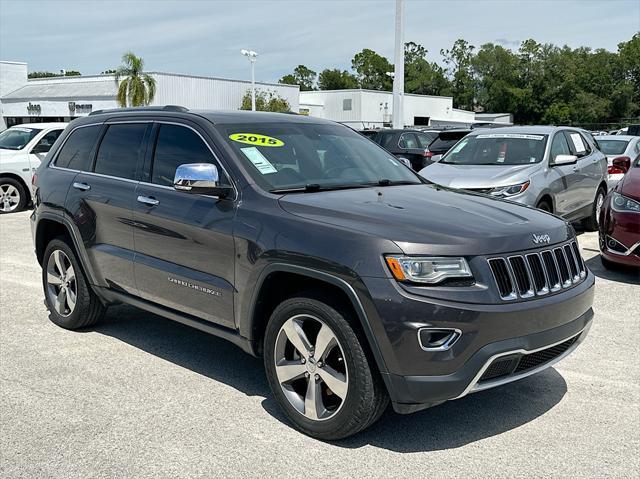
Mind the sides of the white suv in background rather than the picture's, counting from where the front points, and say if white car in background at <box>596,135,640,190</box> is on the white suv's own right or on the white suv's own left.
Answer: on the white suv's own left

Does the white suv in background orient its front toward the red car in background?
no

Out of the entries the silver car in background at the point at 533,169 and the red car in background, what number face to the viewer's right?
0

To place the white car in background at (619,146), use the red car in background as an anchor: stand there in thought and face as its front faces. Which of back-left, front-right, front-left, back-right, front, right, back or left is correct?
back-right

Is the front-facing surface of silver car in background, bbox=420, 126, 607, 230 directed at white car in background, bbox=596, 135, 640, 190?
no

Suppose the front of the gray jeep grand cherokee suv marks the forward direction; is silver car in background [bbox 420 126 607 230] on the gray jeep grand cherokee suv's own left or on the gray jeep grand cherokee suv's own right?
on the gray jeep grand cherokee suv's own left

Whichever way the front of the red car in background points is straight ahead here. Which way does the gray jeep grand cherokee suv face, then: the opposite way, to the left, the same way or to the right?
to the left

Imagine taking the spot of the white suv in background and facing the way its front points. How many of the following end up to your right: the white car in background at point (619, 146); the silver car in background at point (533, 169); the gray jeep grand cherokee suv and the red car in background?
0

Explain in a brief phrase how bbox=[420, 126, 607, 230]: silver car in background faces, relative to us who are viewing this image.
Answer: facing the viewer and to the left of the viewer

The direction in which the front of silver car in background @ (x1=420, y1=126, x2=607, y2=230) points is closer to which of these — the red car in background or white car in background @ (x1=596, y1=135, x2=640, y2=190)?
the red car in background

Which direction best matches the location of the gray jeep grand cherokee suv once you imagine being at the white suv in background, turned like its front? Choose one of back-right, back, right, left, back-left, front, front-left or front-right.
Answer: front-left

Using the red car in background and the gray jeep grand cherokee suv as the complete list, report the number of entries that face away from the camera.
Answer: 0

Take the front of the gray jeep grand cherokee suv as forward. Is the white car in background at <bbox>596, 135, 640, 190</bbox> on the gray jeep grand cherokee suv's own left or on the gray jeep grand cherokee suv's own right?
on the gray jeep grand cherokee suv's own left

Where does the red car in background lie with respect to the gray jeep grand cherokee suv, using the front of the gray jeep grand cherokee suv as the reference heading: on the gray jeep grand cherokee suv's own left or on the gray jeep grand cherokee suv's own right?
on the gray jeep grand cherokee suv's own left

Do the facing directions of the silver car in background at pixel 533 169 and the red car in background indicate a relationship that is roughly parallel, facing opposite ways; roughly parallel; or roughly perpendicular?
roughly parallel
